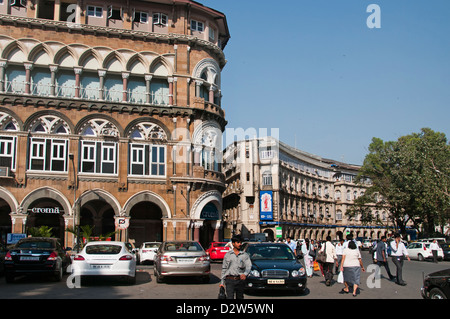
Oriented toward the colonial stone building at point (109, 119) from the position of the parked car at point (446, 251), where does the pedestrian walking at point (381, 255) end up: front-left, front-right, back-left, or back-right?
front-left

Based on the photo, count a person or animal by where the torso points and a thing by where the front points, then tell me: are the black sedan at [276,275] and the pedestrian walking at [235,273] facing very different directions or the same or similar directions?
same or similar directions

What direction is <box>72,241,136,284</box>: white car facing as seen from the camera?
away from the camera

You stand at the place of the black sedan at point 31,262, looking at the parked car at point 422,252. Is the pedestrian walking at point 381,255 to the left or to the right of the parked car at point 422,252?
right

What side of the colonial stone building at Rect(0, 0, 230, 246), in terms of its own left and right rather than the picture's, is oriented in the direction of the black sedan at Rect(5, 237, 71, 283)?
front

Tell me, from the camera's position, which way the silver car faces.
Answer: facing away from the viewer

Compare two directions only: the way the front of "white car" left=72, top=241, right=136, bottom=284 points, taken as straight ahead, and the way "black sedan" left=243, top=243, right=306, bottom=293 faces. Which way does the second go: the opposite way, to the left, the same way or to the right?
the opposite way

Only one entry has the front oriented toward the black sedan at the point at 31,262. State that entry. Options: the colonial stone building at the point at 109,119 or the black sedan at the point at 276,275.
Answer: the colonial stone building

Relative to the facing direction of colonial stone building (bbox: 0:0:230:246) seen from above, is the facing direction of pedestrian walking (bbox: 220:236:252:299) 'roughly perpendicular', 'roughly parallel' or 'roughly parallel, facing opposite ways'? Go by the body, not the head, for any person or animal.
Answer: roughly parallel

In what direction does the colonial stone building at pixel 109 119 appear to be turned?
toward the camera

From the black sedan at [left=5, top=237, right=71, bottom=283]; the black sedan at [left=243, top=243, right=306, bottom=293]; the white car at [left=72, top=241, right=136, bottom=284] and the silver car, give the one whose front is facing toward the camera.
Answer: the black sedan at [left=243, top=243, right=306, bottom=293]

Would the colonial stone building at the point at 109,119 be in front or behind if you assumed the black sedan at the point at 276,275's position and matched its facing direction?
behind

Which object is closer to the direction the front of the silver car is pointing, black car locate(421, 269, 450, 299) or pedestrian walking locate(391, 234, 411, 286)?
the pedestrian walking

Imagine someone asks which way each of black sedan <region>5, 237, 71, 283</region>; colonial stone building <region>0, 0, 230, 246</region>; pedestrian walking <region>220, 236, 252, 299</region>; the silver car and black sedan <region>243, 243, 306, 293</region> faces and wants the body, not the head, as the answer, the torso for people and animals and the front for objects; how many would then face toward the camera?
3

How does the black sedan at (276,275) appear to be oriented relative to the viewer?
toward the camera

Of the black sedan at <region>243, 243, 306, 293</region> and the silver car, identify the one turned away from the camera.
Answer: the silver car

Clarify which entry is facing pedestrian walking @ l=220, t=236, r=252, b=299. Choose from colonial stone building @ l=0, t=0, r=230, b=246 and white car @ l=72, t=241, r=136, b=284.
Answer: the colonial stone building

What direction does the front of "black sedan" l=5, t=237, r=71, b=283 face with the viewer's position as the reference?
facing away from the viewer

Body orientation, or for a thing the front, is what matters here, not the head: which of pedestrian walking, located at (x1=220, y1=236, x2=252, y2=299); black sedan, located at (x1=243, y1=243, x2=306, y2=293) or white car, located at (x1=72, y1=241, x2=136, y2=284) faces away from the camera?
the white car

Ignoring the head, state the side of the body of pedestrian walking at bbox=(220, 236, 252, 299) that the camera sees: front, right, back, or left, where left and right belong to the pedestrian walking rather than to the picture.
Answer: front
